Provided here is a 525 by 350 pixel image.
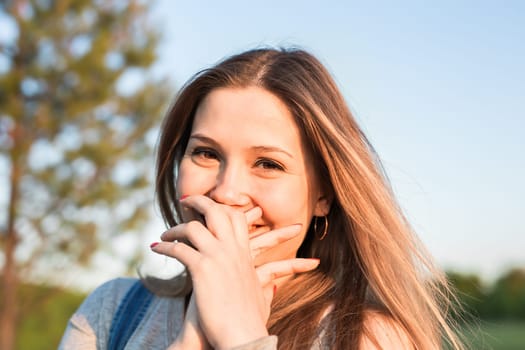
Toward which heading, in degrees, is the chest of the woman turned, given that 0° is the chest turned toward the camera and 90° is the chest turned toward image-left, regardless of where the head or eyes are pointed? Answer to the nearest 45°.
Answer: approximately 0°

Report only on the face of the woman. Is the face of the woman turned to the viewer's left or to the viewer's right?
to the viewer's left

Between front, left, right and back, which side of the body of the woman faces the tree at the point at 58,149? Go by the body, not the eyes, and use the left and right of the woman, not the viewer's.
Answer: back
